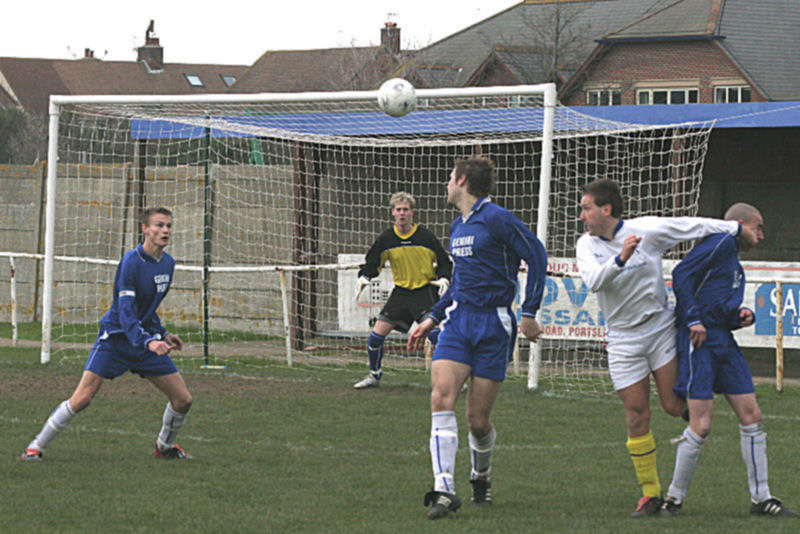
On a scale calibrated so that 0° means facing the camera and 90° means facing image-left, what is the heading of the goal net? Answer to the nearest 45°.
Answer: approximately 45°

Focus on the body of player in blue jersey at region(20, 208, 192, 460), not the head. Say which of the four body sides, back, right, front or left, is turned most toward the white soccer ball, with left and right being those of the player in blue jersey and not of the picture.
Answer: left

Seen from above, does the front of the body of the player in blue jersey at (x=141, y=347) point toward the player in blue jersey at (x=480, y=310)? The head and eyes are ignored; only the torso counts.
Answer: yes

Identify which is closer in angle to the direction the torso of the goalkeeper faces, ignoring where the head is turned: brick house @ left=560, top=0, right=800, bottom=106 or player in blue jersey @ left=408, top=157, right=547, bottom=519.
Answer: the player in blue jersey

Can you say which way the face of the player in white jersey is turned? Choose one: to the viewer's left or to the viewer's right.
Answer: to the viewer's left

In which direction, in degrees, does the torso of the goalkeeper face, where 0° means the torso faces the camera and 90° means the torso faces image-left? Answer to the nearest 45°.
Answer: approximately 0°

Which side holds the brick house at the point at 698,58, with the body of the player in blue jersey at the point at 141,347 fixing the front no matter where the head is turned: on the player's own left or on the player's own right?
on the player's own left

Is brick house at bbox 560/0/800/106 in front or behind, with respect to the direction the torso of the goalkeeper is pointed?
behind

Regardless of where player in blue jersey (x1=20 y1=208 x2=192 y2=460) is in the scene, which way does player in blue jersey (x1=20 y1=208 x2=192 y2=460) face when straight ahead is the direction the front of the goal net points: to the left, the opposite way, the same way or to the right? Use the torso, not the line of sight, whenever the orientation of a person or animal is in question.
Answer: to the left

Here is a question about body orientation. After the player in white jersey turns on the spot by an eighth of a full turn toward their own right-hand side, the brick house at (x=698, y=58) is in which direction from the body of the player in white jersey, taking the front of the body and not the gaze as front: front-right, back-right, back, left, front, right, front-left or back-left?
right
